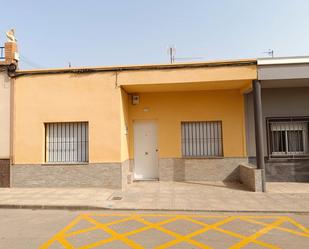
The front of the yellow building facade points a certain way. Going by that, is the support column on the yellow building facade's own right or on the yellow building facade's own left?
on the yellow building facade's own left

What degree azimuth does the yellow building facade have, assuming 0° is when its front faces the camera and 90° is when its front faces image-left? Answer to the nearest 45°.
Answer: approximately 0°
